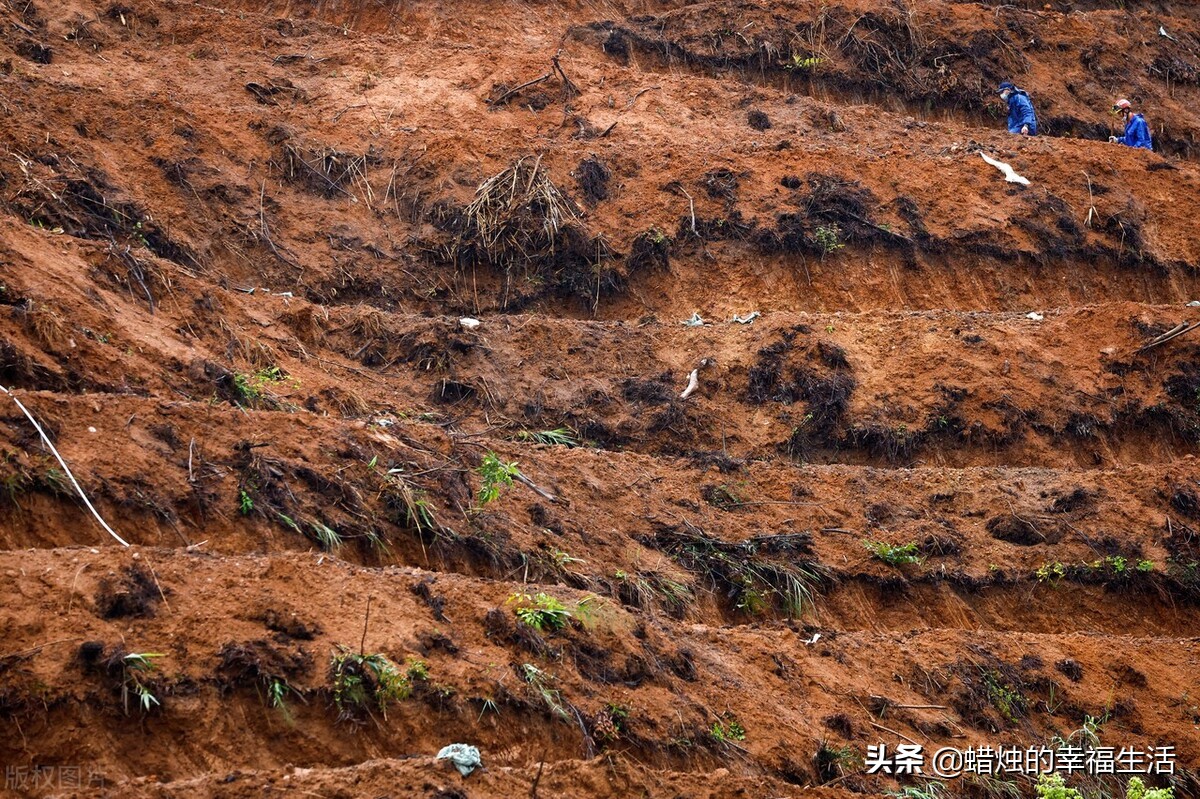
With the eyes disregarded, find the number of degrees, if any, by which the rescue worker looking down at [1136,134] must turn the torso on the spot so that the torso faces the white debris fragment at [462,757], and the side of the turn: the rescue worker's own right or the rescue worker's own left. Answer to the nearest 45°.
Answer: approximately 90° to the rescue worker's own left

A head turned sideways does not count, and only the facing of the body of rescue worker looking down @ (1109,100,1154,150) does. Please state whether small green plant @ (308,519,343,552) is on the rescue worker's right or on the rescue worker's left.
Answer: on the rescue worker's left

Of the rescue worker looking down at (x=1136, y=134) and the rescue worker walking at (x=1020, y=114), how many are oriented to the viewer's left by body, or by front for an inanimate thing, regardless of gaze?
2

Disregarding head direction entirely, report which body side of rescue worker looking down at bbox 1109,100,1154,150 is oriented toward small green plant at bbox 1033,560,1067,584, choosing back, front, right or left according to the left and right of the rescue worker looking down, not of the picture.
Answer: left

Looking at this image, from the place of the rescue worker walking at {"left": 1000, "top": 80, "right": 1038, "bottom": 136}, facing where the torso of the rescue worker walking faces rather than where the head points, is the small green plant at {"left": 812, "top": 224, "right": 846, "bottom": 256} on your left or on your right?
on your left

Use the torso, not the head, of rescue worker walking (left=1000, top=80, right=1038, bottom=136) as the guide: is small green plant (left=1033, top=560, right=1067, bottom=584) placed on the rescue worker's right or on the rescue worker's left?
on the rescue worker's left

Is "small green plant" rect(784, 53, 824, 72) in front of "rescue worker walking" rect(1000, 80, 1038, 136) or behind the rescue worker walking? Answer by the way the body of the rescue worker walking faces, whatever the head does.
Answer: in front

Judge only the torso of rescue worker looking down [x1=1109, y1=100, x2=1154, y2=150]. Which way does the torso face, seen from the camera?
to the viewer's left

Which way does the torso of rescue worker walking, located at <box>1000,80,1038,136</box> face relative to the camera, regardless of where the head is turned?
to the viewer's left

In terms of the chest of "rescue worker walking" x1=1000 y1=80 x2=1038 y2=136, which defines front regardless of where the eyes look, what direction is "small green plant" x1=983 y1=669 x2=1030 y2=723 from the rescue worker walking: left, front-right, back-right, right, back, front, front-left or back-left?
left

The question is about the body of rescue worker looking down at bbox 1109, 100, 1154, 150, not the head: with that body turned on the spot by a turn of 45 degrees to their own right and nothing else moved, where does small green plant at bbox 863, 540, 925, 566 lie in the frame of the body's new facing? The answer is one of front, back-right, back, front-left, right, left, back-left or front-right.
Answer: back-left

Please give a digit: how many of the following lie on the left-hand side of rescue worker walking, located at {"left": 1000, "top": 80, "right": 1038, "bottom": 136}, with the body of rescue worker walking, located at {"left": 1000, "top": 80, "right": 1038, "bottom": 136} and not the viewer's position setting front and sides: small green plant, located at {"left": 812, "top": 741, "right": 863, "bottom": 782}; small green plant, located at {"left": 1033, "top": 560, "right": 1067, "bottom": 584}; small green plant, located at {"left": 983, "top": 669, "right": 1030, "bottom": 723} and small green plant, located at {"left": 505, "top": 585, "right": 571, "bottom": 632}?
4
